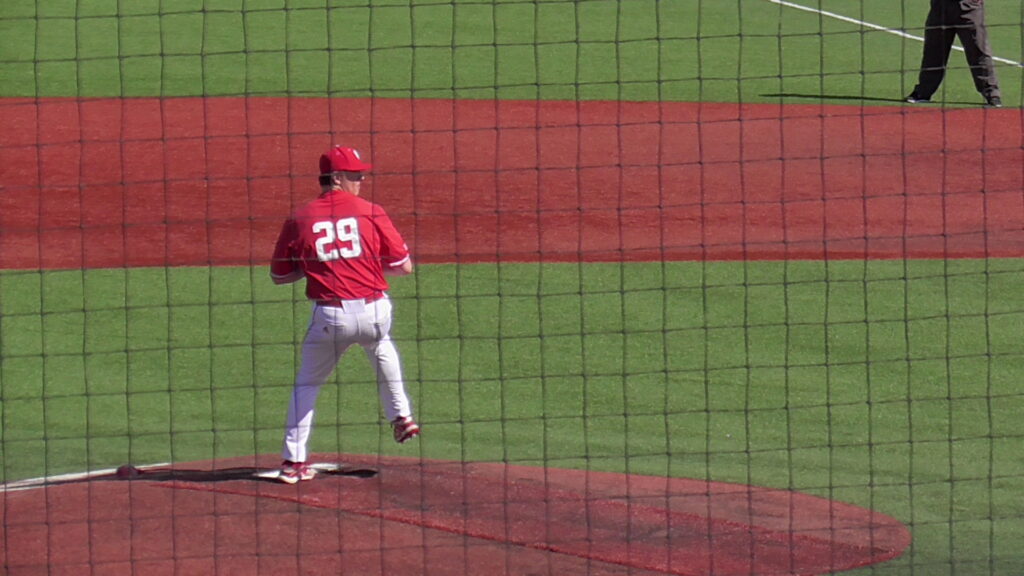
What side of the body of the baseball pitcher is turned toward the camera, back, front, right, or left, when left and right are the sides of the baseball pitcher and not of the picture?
back
